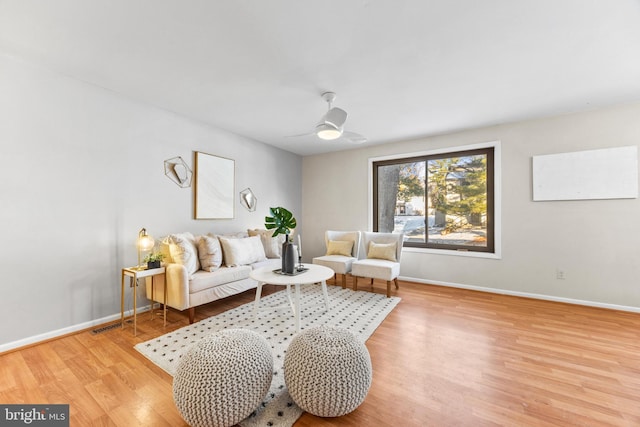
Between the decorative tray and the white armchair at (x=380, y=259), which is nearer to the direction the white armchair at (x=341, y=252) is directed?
the decorative tray

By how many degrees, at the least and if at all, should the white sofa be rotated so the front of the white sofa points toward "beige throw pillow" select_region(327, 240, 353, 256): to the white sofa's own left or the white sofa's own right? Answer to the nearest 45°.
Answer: approximately 45° to the white sofa's own left

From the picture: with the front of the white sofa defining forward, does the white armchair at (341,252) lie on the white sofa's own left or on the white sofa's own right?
on the white sofa's own left

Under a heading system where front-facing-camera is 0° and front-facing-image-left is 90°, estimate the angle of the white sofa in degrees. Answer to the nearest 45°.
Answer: approximately 315°

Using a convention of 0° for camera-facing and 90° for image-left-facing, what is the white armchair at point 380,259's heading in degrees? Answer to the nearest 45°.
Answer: approximately 45°
